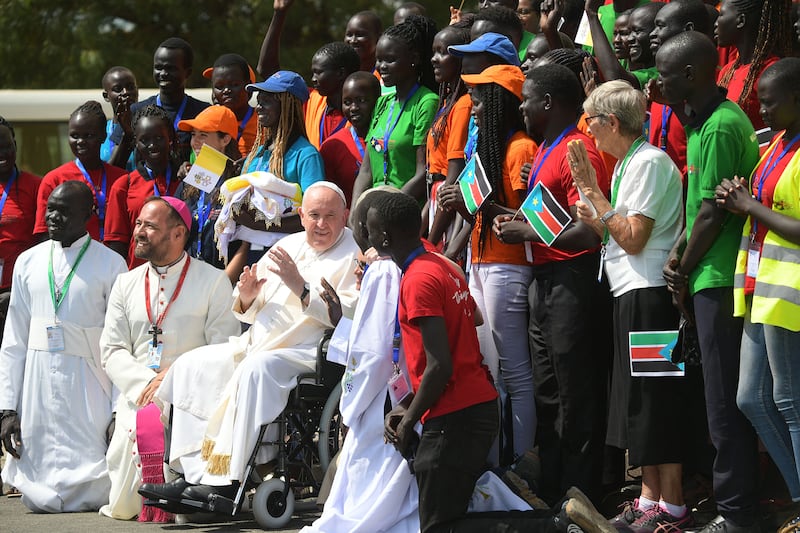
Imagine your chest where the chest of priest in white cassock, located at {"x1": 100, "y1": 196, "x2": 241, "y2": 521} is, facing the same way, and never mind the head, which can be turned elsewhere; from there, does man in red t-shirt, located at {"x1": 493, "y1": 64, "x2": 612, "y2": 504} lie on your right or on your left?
on your left

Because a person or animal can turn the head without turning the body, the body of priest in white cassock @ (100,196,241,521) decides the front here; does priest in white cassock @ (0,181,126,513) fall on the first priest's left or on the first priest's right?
on the first priest's right

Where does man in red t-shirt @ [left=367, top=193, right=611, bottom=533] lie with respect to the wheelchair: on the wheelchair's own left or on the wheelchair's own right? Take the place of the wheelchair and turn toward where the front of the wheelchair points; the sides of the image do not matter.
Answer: on the wheelchair's own left

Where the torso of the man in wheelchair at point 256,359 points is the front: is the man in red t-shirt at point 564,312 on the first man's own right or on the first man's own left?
on the first man's own left

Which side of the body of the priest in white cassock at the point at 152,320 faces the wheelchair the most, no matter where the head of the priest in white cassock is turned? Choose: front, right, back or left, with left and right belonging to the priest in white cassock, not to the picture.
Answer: left

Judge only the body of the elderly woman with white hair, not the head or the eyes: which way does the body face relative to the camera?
to the viewer's left

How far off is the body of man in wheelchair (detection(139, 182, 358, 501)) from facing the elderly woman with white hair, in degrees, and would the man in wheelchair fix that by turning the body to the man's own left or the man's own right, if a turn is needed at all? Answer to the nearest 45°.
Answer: approximately 90° to the man's own left

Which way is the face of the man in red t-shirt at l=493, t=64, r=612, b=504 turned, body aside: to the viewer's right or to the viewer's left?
to the viewer's left
